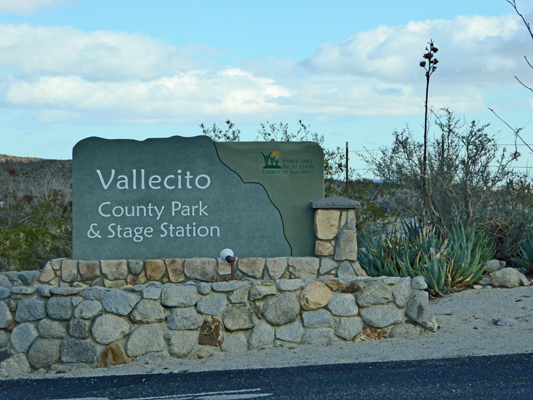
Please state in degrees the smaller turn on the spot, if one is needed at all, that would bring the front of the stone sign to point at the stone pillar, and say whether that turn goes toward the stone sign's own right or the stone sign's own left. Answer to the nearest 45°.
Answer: approximately 90° to the stone sign's own left

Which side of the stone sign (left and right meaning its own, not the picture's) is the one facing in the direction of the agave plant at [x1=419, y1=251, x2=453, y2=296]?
left

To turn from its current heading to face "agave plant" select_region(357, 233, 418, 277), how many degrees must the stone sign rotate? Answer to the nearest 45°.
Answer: approximately 90° to its left

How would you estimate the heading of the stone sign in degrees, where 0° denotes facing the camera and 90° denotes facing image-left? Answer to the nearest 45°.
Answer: approximately 0°

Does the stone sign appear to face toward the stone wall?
yes

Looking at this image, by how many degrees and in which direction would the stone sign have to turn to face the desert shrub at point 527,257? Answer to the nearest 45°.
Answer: approximately 90° to its left
